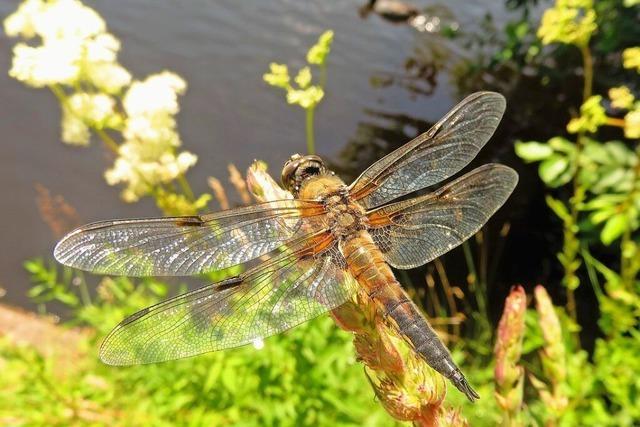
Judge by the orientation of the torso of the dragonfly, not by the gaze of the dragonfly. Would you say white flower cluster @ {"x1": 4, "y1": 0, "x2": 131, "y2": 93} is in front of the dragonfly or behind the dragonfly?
in front

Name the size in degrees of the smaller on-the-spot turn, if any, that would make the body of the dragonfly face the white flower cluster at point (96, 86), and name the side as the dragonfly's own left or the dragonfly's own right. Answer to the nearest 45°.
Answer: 0° — it already faces it

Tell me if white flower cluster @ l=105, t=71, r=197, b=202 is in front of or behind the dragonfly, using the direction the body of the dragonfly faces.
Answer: in front

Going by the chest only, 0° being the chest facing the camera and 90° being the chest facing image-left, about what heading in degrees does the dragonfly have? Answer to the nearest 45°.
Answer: approximately 135°
